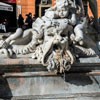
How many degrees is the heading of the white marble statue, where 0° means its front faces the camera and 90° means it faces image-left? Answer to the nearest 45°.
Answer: approximately 0°
